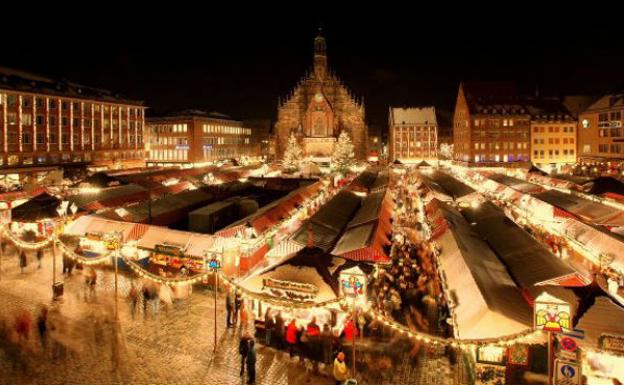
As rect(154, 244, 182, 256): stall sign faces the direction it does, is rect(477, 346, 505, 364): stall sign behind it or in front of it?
in front

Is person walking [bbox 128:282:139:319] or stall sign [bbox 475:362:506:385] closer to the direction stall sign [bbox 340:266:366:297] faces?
the stall sign

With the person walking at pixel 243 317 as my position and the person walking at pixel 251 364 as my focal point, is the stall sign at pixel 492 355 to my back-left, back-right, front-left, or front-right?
front-left

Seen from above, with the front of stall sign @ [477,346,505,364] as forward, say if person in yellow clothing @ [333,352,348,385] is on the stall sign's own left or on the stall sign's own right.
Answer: on the stall sign's own right

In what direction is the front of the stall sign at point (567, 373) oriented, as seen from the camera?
facing the viewer

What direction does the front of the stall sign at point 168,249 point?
toward the camera

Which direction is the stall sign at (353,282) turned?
toward the camera

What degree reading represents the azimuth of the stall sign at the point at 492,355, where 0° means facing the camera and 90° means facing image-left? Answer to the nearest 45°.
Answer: approximately 0°
